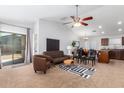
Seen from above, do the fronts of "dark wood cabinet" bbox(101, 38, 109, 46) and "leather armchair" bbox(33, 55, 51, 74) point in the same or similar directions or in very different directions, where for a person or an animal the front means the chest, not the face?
very different directions

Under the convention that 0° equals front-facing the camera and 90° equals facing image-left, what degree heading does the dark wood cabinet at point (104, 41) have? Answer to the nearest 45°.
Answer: approximately 0°

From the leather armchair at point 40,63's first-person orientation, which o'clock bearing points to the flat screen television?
The flat screen television is roughly at 11 o'clock from the leather armchair.

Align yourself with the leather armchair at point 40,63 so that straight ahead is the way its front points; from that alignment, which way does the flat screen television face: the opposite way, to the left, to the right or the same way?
to the right

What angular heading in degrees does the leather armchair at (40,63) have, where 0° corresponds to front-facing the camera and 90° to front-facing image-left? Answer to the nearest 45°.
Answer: approximately 225°

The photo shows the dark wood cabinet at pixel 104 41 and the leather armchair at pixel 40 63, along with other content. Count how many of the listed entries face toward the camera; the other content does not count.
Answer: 1

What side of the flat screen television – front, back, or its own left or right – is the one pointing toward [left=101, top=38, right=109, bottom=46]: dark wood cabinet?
left

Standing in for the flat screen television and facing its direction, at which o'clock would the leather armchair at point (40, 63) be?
The leather armchair is roughly at 2 o'clock from the flat screen television.
